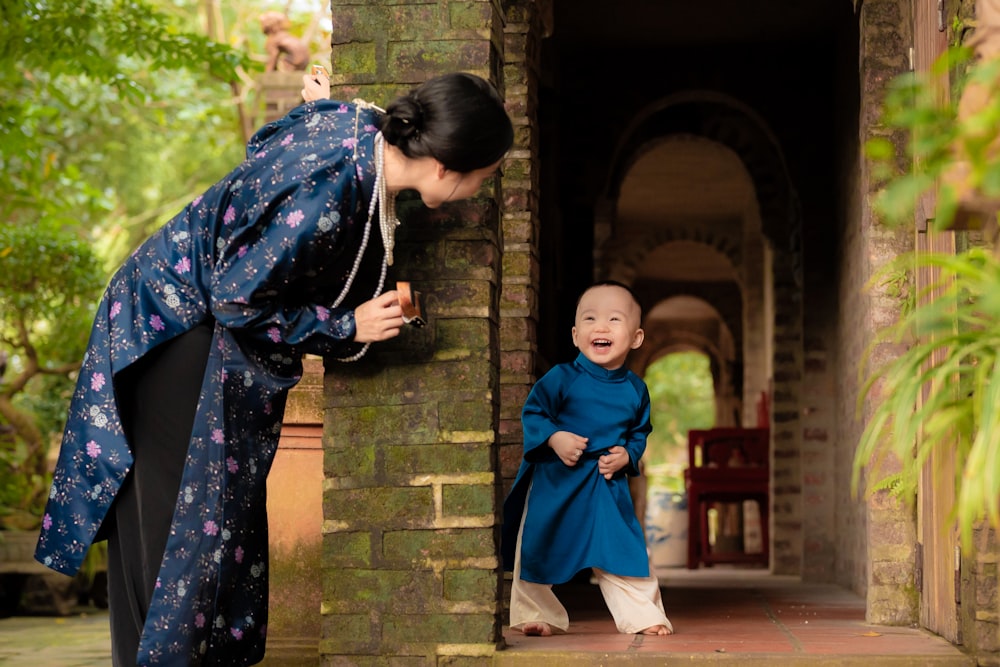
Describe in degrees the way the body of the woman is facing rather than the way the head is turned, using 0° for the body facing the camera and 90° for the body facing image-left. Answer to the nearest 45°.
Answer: approximately 270°

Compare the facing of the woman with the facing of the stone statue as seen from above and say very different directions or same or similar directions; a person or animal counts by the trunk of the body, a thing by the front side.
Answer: very different directions

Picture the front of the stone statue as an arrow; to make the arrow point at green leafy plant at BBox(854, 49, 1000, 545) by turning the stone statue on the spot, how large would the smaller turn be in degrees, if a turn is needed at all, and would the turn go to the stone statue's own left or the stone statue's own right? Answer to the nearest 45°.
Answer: approximately 90° to the stone statue's own left

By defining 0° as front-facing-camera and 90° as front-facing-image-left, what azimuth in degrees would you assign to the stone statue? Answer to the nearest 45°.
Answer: approximately 90°

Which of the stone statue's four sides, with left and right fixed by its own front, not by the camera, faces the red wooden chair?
back

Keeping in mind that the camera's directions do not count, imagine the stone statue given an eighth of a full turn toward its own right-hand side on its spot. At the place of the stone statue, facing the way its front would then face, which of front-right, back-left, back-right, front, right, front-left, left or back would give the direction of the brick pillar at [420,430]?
back-left

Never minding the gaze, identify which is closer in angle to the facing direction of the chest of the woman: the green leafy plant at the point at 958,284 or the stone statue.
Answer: the green leafy plant

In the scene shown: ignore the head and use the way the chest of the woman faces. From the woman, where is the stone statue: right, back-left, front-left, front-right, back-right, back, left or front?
left

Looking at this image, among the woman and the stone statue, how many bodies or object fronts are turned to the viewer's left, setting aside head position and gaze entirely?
1

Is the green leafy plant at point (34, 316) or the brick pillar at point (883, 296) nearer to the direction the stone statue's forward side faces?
the green leafy plant
